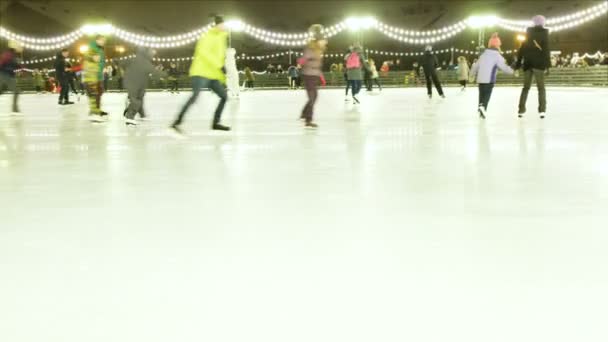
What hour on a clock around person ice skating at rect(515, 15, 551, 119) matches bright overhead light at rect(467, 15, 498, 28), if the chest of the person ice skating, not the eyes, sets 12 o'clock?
The bright overhead light is roughly at 12 o'clock from the person ice skating.

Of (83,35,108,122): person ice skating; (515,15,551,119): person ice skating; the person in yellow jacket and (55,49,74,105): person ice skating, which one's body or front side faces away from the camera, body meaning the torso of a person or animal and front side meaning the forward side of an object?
(515,15,551,119): person ice skating

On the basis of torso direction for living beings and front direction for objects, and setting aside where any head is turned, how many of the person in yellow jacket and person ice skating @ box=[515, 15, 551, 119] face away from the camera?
1

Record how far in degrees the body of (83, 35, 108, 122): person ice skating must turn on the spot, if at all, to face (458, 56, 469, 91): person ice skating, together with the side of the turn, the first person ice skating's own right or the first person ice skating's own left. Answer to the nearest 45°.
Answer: approximately 45° to the first person ice skating's own left

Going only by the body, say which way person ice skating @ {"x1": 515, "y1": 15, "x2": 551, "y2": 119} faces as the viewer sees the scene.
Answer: away from the camera
